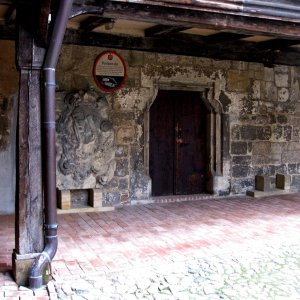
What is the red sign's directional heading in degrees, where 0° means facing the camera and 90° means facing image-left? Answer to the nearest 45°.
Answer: approximately 0°

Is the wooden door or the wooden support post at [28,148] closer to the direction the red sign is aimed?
the wooden support post

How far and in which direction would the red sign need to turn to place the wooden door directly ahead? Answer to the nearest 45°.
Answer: approximately 135° to its left

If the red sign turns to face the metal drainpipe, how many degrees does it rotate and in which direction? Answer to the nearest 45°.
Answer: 0° — it already faces it

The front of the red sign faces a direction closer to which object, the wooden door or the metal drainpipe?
the metal drainpipe
